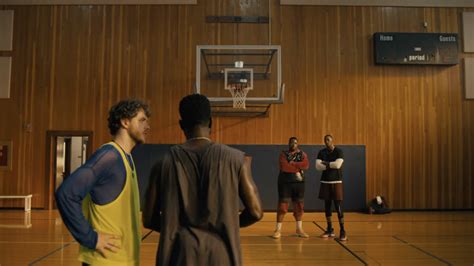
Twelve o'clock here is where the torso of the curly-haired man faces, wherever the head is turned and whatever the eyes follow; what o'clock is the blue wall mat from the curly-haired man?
The blue wall mat is roughly at 10 o'clock from the curly-haired man.

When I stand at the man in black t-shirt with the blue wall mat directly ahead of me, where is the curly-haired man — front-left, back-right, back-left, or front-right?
back-left

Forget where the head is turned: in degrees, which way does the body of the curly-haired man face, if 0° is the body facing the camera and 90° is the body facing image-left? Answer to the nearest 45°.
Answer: approximately 270°

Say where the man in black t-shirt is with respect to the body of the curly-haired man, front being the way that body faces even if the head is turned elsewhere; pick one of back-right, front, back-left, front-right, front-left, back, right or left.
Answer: front-left

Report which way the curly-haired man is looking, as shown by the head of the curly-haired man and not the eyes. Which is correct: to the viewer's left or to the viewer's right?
to the viewer's right

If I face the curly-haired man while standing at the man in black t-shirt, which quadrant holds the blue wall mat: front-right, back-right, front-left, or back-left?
back-right

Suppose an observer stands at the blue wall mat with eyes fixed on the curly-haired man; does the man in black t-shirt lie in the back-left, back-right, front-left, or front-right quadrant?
front-left
